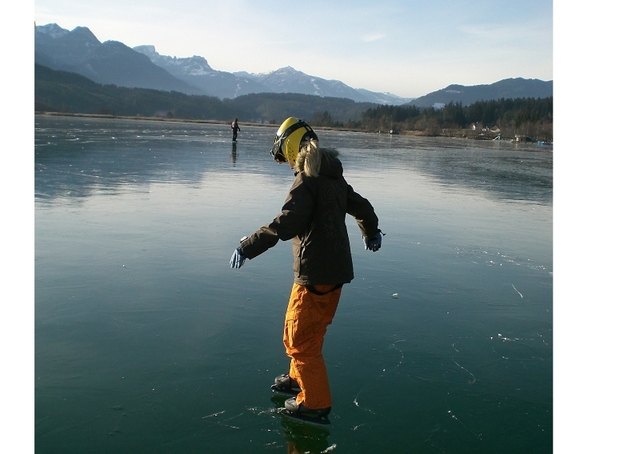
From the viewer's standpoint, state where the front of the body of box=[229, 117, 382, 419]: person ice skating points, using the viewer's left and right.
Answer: facing away from the viewer and to the left of the viewer
